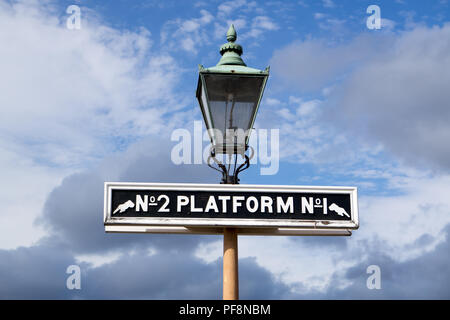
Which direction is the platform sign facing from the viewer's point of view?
toward the camera
